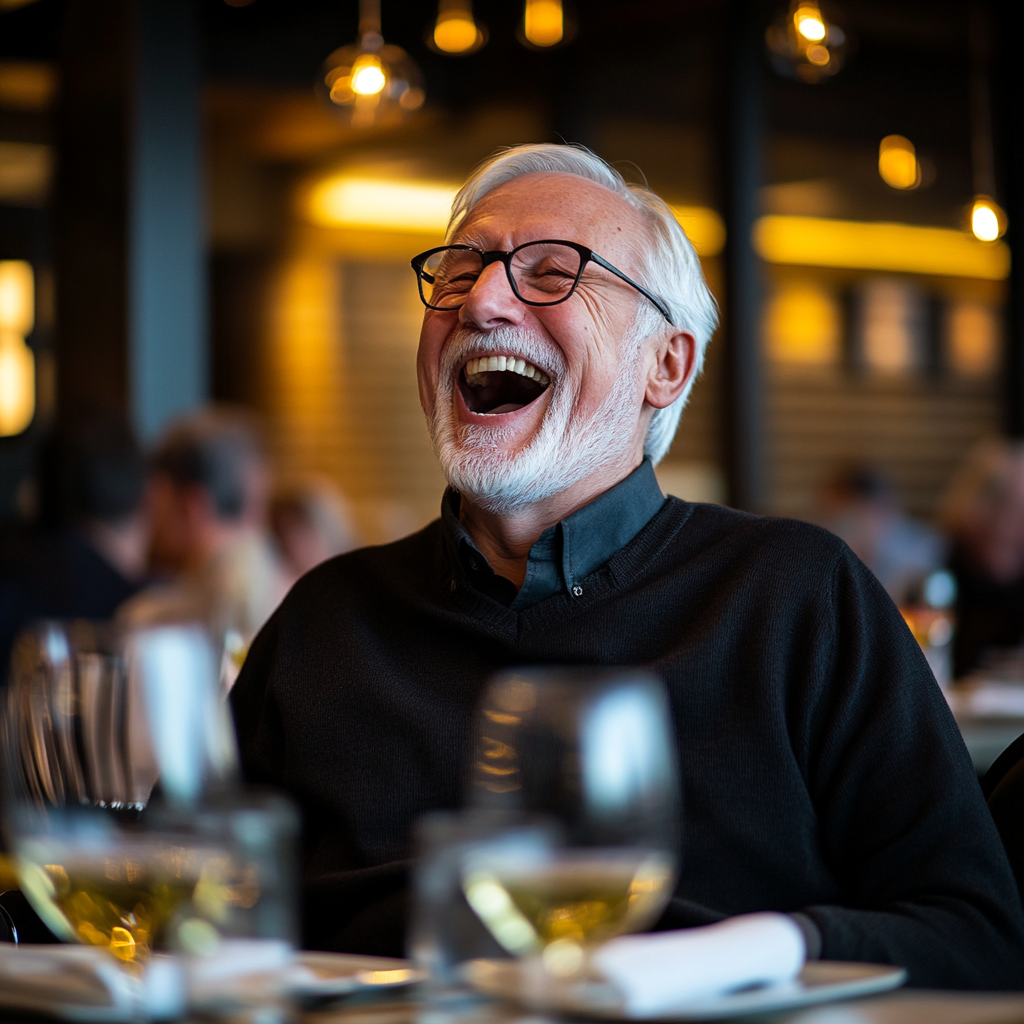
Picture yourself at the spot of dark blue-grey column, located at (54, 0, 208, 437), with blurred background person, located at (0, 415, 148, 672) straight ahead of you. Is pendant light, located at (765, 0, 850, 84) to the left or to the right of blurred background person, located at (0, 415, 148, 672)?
left

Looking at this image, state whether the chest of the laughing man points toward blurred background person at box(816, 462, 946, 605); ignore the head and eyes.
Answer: no

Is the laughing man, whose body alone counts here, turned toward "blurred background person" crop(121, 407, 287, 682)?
no

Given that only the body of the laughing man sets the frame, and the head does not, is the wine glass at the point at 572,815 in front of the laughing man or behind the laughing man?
in front

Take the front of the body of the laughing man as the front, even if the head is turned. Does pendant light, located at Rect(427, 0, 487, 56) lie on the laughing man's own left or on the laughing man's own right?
on the laughing man's own right

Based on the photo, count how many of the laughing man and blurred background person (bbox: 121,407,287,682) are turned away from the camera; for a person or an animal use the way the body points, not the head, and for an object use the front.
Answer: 0

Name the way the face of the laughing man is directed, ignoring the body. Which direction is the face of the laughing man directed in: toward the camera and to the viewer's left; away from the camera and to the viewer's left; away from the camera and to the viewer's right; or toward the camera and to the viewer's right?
toward the camera and to the viewer's left

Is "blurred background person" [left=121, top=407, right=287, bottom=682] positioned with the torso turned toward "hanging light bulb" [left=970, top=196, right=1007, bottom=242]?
no

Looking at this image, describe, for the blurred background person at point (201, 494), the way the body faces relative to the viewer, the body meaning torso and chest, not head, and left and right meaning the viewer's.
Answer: facing to the left of the viewer

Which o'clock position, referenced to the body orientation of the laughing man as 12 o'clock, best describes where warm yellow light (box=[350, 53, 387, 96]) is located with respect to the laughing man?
The warm yellow light is roughly at 4 o'clock from the laughing man.
